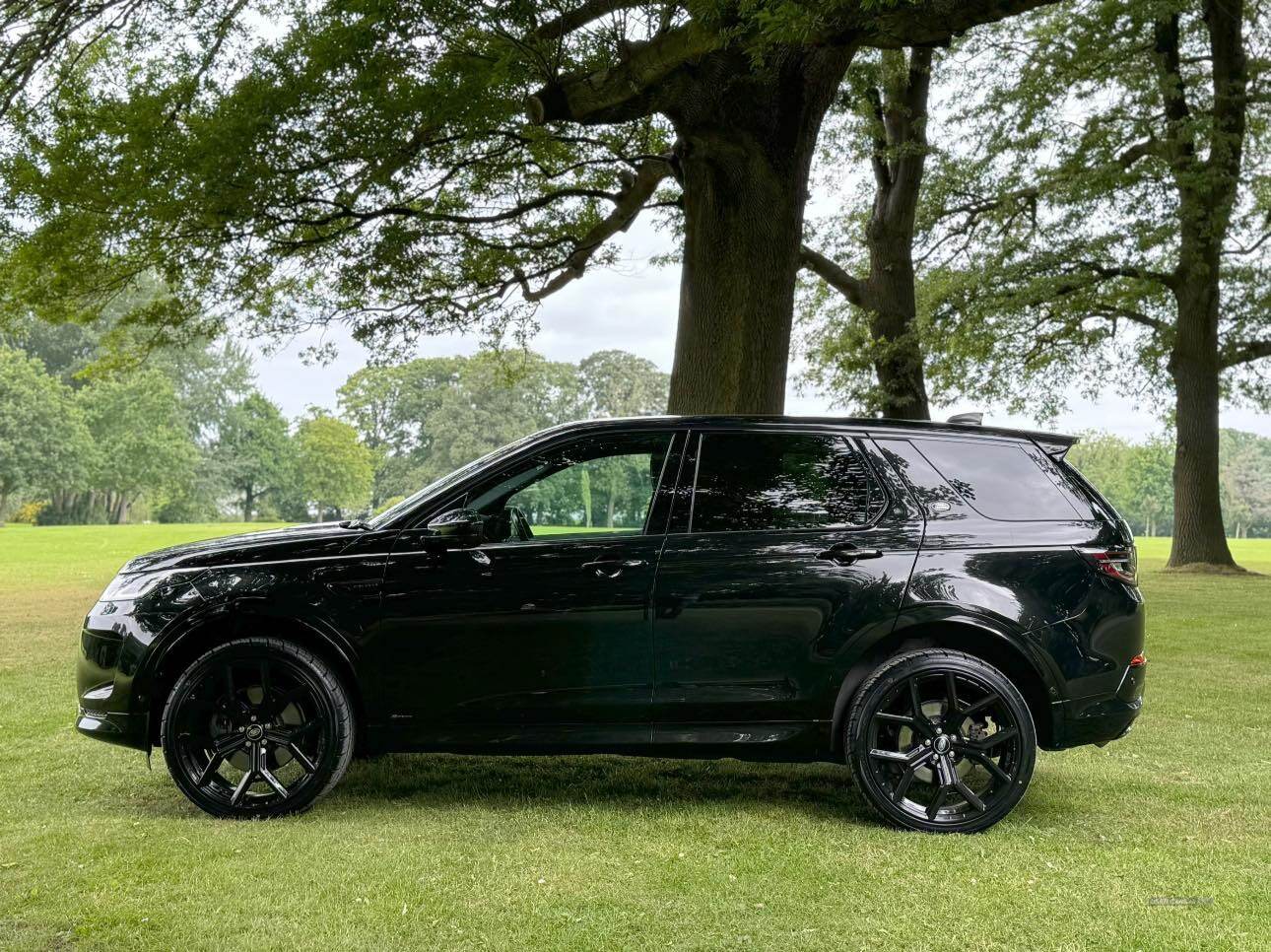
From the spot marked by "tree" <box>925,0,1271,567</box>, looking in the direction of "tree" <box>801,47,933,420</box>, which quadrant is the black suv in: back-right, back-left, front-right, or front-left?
front-left

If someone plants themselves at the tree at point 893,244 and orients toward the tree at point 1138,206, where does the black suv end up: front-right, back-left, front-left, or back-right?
back-right

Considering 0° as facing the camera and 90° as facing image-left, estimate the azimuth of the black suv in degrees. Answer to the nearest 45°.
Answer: approximately 90°

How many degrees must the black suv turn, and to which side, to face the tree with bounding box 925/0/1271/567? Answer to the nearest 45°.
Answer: approximately 135° to its right

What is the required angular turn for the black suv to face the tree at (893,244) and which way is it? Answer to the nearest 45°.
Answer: approximately 90° to its right
